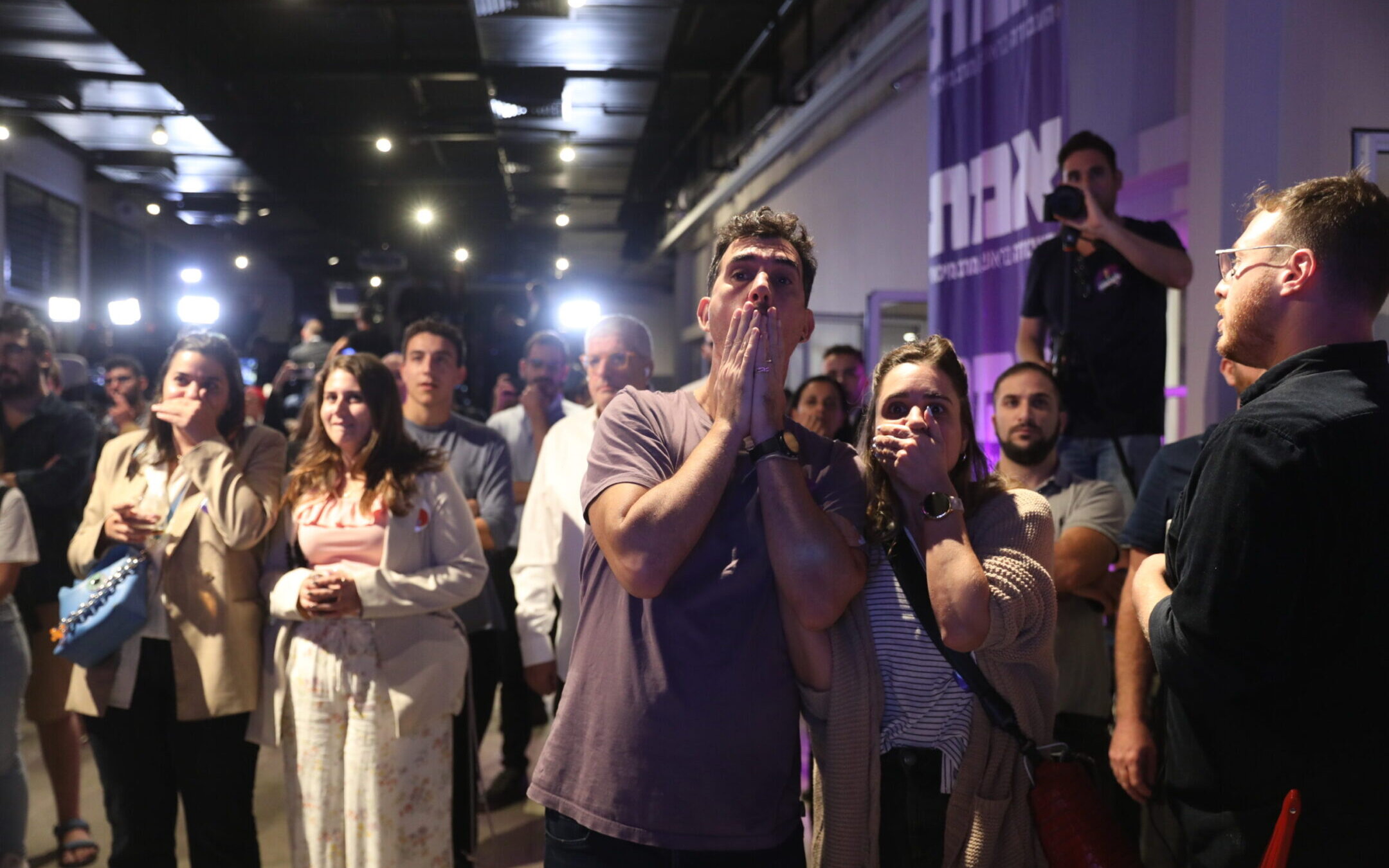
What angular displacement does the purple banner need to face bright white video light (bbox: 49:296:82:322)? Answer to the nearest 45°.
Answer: approximately 90° to its right

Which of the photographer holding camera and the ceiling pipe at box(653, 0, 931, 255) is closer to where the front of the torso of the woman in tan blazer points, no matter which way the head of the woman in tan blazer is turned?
the photographer holding camera

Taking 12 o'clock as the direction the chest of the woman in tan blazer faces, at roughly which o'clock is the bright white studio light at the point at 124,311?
The bright white studio light is roughly at 6 o'clock from the woman in tan blazer.

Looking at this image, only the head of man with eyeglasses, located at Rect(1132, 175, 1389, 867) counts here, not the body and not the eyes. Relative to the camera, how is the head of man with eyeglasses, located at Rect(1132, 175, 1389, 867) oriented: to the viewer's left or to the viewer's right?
to the viewer's left
